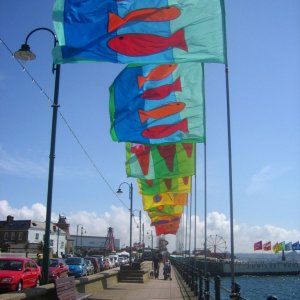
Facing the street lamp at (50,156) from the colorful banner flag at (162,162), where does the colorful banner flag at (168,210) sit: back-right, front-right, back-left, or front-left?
back-right

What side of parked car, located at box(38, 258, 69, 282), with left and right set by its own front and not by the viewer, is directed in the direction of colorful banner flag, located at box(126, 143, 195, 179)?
left

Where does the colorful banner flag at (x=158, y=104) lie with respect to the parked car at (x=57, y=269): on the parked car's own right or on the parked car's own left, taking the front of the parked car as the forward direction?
on the parked car's own left

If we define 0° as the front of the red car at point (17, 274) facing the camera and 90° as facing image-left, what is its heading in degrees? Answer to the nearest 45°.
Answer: approximately 45°

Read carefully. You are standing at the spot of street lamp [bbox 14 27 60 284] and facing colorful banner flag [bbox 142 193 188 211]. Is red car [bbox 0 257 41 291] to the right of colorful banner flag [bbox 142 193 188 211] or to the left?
left

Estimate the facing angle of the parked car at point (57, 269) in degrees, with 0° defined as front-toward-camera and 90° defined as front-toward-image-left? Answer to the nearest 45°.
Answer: approximately 45°
